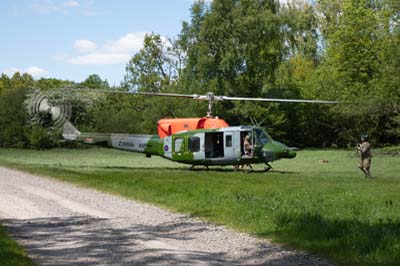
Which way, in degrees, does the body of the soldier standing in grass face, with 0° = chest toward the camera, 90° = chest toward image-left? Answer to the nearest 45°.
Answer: approximately 90°

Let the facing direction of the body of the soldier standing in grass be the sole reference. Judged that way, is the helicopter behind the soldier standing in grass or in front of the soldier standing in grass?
in front

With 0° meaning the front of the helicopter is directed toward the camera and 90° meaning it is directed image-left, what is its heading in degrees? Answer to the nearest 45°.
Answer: approximately 270°

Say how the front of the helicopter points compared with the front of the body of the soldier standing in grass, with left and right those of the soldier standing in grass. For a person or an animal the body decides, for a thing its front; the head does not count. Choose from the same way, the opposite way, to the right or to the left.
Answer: the opposite way

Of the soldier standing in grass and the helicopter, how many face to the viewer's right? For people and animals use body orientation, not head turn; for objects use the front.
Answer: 1

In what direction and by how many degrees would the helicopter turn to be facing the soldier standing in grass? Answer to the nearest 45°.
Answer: approximately 45° to its right
